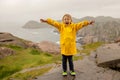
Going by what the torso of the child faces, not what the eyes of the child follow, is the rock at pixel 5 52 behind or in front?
behind

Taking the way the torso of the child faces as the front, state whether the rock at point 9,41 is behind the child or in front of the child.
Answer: behind

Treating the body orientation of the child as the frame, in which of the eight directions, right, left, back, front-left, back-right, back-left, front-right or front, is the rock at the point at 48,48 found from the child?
back

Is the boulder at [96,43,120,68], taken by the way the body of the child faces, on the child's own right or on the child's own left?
on the child's own left

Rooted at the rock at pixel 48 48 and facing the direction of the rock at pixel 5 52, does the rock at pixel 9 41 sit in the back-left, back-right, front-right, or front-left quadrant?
front-right

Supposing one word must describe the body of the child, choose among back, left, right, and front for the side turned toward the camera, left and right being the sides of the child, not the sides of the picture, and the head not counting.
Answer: front

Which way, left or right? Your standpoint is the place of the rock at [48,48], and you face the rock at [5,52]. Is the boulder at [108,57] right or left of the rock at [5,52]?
left
